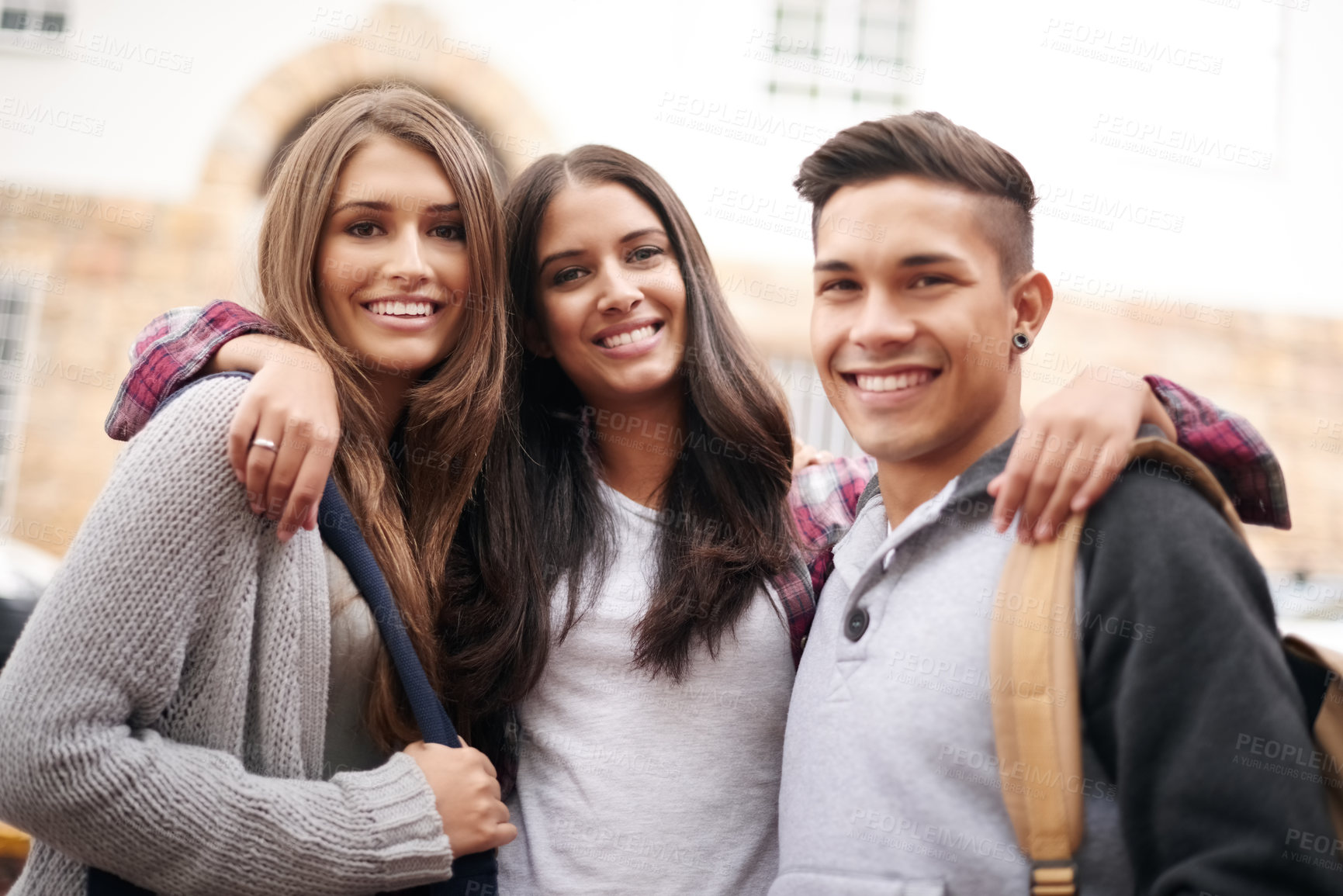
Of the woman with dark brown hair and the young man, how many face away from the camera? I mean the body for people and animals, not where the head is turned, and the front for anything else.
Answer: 0

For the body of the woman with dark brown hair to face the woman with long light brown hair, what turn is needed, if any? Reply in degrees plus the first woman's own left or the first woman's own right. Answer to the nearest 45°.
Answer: approximately 45° to the first woman's own right

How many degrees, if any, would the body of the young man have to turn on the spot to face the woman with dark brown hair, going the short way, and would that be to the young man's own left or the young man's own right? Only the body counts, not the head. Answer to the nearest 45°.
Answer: approximately 90° to the young man's own right

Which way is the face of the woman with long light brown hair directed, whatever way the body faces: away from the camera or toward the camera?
toward the camera

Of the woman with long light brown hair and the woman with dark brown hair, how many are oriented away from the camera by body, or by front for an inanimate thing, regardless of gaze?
0

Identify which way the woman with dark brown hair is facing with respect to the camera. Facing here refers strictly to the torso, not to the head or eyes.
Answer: toward the camera

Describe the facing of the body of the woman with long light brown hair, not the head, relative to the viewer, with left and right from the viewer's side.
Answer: facing the viewer and to the right of the viewer

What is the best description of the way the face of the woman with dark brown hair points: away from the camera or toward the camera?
toward the camera

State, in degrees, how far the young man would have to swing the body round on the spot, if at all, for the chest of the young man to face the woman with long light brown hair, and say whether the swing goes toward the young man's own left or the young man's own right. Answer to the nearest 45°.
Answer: approximately 45° to the young man's own right

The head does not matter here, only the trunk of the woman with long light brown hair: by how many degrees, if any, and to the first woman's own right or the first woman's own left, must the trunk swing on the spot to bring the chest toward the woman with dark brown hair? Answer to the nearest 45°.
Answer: approximately 90° to the first woman's own left

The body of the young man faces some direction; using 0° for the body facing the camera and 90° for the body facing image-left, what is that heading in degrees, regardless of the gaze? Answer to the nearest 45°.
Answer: approximately 45°
